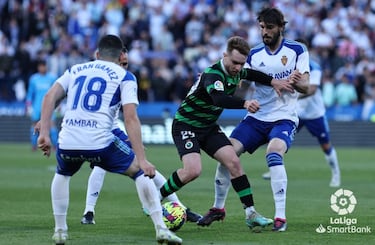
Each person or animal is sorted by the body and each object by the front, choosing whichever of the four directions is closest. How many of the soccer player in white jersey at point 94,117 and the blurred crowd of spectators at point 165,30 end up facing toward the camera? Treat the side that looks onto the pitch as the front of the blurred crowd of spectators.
1

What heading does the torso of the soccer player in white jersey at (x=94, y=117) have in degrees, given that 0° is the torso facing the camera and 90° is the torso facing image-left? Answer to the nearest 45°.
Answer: approximately 225°

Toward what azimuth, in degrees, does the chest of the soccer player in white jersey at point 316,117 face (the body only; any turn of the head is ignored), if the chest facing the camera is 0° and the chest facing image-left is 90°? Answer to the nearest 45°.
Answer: approximately 45°

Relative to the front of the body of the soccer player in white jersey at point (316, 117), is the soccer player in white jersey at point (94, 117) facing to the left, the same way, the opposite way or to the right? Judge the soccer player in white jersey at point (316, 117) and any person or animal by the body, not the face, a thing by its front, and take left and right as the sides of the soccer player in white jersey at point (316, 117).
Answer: the opposite way

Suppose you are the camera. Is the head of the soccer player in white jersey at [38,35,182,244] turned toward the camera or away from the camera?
away from the camera
